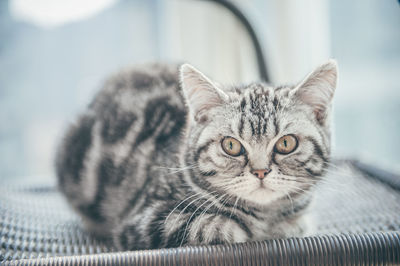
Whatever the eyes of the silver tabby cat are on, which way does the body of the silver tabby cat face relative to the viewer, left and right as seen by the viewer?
facing the viewer and to the right of the viewer
